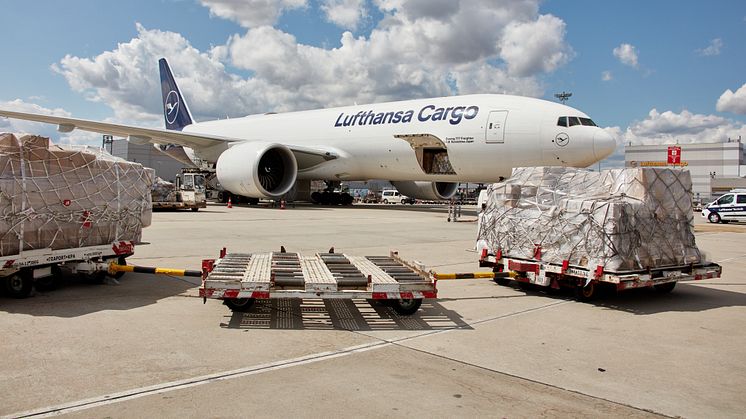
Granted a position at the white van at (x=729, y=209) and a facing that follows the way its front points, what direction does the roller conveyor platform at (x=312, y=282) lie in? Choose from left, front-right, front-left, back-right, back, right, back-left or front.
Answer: left

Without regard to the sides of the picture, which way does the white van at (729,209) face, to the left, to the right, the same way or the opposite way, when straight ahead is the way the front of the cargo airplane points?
the opposite way

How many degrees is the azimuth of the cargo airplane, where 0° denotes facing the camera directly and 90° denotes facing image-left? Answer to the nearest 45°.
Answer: approximately 315°

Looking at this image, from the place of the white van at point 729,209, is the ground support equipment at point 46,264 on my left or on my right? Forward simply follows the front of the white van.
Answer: on my left

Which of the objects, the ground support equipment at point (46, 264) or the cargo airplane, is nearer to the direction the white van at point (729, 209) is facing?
the cargo airplane

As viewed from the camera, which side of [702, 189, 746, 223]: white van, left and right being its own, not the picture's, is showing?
left

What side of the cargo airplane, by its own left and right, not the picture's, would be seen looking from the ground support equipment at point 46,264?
right

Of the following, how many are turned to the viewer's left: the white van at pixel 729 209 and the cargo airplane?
1
